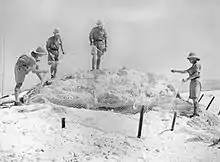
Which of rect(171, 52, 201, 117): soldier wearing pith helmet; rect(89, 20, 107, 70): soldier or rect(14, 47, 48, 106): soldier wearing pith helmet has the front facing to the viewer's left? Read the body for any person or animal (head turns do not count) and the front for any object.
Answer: rect(171, 52, 201, 117): soldier wearing pith helmet

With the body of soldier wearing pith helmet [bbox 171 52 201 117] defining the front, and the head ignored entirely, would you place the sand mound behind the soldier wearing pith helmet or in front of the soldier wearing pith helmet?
in front

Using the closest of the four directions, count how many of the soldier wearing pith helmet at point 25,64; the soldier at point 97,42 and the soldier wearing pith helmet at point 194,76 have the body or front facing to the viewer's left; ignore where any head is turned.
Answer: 1

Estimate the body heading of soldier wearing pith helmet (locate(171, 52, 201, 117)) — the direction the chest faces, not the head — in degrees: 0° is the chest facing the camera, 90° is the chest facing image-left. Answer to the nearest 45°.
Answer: approximately 90°

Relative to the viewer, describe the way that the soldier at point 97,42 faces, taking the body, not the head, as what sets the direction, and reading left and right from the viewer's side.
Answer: facing the viewer and to the right of the viewer

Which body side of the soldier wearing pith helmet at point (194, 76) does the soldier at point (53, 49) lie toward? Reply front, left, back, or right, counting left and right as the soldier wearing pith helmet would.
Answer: front

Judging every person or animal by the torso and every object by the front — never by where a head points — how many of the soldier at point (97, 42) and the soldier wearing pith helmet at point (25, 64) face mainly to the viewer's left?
0

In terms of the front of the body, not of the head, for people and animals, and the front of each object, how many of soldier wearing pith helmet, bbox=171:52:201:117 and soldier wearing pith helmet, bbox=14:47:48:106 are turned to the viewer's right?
1

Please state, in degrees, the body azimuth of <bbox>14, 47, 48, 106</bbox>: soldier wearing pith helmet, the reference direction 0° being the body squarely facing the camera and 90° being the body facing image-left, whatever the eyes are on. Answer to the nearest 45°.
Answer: approximately 270°

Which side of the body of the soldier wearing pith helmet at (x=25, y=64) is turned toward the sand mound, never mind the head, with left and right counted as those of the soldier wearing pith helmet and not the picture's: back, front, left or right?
front
